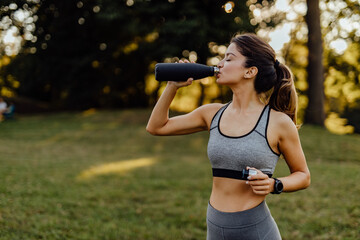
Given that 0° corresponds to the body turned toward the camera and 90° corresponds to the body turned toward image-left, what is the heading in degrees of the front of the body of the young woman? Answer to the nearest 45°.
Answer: approximately 45°

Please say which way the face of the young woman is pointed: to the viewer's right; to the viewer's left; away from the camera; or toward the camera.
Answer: to the viewer's left
